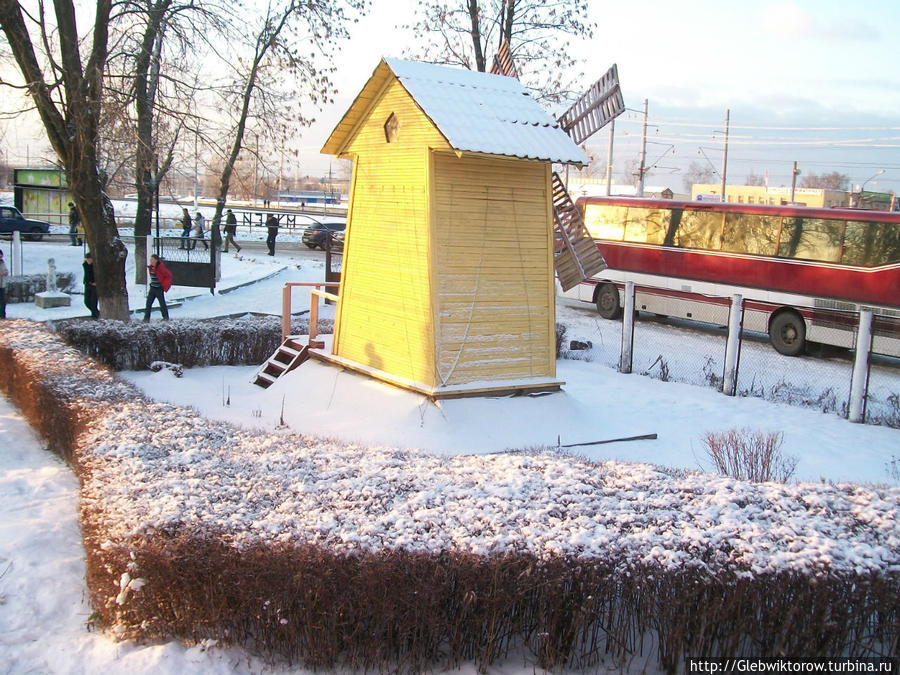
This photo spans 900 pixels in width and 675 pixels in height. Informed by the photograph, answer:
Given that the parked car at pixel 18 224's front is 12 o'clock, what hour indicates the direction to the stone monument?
The stone monument is roughly at 3 o'clock from the parked car.

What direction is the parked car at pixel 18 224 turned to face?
to the viewer's right

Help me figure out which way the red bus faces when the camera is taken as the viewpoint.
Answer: facing away from the viewer and to the left of the viewer
